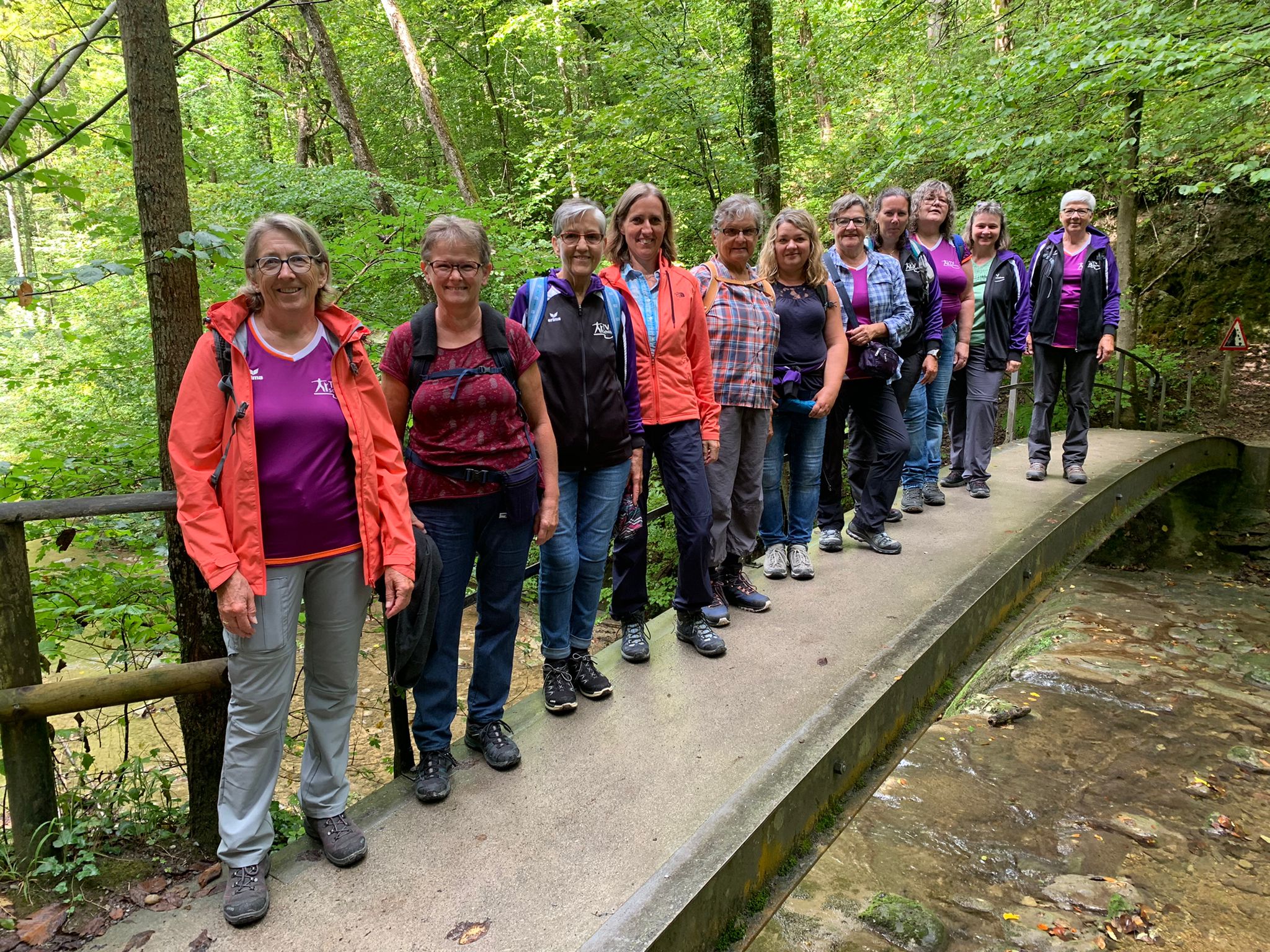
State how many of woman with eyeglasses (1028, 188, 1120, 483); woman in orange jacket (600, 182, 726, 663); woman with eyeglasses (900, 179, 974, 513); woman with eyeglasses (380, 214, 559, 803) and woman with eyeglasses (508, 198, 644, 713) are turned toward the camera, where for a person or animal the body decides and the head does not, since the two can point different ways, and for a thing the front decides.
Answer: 5

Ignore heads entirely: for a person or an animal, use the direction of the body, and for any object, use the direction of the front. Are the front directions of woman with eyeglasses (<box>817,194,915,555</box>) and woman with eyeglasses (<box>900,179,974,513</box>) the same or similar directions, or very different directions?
same or similar directions

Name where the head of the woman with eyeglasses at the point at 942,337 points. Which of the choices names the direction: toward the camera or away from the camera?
toward the camera

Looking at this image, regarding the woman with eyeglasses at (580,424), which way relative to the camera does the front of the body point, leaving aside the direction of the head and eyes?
toward the camera

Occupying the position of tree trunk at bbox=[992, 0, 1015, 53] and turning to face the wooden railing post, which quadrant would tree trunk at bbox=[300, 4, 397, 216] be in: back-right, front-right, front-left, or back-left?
front-right

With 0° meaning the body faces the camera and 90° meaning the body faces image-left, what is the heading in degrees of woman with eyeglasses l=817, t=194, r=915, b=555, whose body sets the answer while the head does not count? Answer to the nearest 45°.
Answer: approximately 0°

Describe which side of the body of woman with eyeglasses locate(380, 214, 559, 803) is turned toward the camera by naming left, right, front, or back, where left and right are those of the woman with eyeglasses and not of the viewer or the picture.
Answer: front

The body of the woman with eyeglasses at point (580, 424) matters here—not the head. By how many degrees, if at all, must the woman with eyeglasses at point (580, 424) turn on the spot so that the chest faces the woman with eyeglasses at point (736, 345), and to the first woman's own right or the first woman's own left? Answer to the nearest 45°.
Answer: approximately 135° to the first woman's own left

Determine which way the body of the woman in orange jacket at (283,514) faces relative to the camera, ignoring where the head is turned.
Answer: toward the camera

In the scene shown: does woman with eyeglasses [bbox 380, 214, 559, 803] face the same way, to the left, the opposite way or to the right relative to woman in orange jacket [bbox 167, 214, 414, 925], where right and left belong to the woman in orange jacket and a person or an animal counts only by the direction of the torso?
the same way

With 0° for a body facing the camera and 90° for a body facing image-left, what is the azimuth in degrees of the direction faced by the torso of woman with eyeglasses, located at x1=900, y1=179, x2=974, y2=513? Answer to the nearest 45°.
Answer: approximately 0°

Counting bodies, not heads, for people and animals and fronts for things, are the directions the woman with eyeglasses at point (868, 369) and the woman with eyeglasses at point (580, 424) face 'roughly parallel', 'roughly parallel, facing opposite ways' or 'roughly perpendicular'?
roughly parallel

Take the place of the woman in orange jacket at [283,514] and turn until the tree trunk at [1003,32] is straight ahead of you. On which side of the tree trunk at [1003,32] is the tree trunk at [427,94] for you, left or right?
left

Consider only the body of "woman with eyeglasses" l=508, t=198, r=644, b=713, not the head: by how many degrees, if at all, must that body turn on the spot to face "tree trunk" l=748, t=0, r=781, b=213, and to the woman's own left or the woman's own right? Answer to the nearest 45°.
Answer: approximately 180°

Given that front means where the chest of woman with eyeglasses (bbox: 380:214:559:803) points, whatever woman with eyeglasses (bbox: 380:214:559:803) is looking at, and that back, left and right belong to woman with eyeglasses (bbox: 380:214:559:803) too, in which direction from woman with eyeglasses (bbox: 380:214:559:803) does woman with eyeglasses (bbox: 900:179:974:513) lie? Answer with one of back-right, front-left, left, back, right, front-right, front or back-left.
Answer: back-left

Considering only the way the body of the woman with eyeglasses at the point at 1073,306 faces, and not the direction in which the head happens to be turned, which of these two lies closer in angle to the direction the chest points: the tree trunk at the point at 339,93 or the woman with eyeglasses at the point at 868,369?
the woman with eyeglasses

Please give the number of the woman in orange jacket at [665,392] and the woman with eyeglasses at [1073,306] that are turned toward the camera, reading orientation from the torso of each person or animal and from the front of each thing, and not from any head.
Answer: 2
